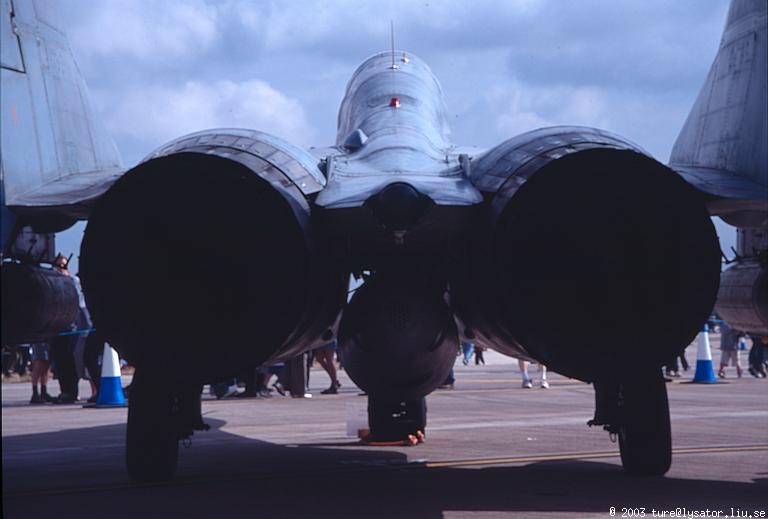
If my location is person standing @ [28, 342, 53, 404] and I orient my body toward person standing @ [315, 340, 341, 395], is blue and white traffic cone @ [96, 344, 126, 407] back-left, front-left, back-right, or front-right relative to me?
front-right

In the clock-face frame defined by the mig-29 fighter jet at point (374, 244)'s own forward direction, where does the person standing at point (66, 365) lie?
The person standing is roughly at 11 o'clock from the mig-29 fighter jet.

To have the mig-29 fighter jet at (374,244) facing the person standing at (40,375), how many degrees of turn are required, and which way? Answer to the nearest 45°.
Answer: approximately 45° to its left

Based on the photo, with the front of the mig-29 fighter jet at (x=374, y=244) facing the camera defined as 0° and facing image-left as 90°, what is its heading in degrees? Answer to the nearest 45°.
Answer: approximately 180°

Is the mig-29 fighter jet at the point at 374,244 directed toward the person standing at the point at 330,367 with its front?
yes

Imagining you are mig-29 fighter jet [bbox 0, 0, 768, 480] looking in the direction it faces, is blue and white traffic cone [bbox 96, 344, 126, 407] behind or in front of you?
in front
